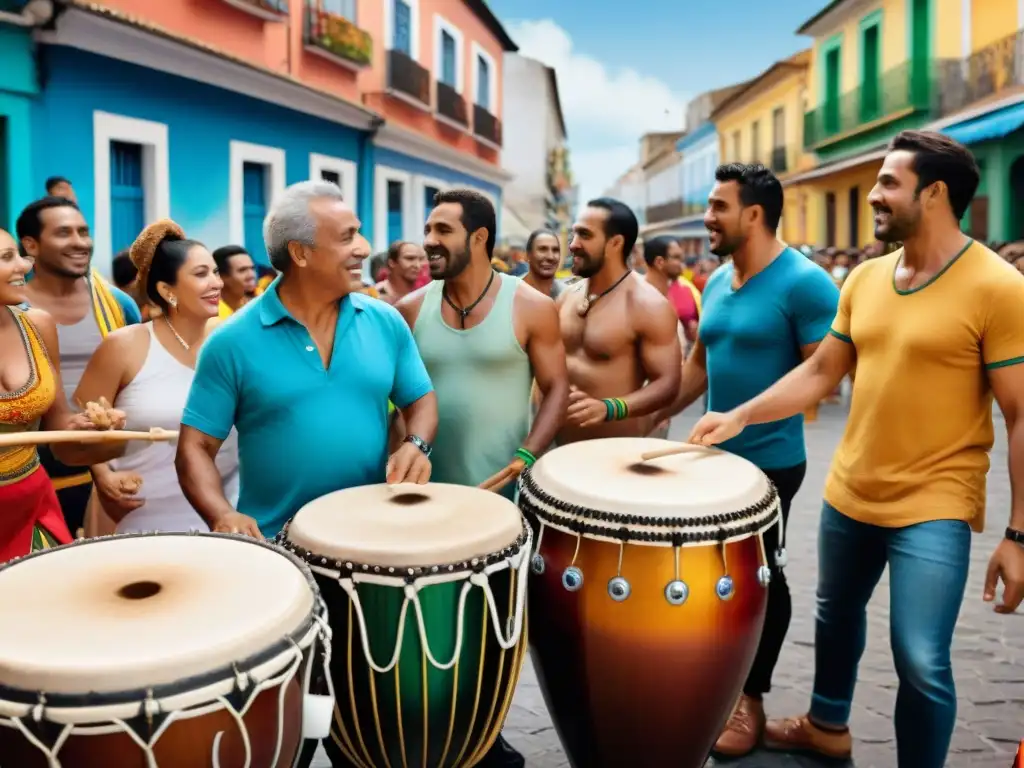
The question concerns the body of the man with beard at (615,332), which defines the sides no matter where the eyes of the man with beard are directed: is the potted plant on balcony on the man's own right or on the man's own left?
on the man's own right

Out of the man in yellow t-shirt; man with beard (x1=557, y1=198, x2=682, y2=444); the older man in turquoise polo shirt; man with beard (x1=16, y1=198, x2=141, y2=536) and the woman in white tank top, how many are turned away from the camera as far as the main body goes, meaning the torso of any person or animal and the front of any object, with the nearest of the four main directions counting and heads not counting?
0

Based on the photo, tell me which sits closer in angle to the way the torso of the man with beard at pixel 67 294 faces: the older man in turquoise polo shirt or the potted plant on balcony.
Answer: the older man in turquoise polo shirt

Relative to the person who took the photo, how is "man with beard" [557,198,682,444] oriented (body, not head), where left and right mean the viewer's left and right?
facing the viewer and to the left of the viewer

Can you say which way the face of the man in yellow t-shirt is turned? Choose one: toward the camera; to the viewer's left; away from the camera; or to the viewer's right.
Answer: to the viewer's left

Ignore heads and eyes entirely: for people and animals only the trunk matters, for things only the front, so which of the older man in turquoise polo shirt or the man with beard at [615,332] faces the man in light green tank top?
the man with beard

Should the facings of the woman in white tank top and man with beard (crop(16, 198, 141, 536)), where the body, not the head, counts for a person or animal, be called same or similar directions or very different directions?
same or similar directions

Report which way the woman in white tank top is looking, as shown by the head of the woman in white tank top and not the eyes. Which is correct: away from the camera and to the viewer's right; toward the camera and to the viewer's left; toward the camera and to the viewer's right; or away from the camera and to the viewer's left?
toward the camera and to the viewer's right

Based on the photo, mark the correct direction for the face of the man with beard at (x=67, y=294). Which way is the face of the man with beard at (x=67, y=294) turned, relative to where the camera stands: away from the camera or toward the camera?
toward the camera

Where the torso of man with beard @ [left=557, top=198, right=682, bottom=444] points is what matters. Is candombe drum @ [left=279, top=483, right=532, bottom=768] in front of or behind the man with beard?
in front

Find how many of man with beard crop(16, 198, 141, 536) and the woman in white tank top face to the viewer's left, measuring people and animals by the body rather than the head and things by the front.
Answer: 0

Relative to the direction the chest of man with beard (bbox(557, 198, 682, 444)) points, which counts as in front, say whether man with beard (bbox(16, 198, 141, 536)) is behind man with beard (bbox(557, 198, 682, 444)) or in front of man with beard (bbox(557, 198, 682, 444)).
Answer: in front

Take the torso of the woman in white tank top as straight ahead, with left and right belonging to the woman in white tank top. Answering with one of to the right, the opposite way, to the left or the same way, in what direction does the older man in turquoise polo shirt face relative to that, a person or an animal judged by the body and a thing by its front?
the same way

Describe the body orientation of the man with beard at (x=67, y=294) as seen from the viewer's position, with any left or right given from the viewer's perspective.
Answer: facing the viewer and to the right of the viewer

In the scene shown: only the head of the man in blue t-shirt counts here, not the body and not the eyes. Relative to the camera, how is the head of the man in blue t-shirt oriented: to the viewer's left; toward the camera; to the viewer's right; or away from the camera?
to the viewer's left

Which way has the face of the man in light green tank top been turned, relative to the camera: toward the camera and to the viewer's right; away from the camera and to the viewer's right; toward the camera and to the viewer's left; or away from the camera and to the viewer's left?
toward the camera and to the viewer's left
